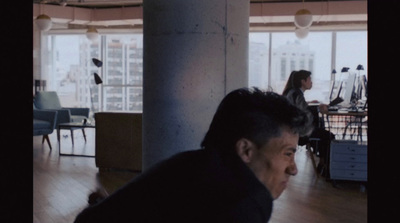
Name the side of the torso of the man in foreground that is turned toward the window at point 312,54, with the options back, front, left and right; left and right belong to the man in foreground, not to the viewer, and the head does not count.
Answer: left

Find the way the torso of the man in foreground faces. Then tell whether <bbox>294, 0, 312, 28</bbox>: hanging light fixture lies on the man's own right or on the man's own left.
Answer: on the man's own left

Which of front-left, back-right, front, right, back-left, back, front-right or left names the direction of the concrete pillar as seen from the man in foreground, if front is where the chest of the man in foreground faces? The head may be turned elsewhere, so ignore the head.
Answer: left

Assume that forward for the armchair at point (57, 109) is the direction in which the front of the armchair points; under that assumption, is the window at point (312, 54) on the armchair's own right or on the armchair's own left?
on the armchair's own left

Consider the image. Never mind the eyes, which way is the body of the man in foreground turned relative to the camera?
to the viewer's right

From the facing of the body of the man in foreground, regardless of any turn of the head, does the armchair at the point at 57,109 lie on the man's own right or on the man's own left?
on the man's own left

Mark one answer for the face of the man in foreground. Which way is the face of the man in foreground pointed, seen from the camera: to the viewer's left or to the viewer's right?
to the viewer's right

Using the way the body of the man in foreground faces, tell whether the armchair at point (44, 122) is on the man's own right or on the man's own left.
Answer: on the man's own left
